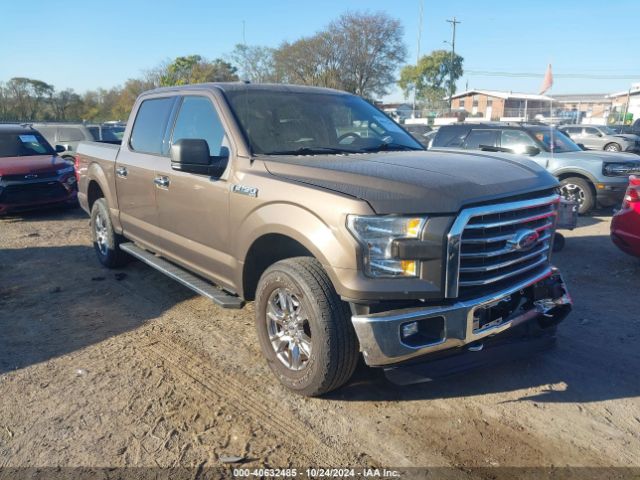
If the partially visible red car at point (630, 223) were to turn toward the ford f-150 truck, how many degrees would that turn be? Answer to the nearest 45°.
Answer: approximately 135° to its right

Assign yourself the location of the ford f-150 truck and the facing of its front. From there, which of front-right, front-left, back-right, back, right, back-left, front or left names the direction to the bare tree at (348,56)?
back-left

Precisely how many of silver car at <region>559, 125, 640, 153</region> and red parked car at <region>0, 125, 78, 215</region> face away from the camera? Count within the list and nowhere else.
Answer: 0

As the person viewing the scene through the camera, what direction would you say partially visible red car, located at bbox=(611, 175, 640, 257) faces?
facing away from the viewer and to the right of the viewer

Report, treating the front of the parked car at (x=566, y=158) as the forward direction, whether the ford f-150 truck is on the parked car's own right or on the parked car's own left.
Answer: on the parked car's own right

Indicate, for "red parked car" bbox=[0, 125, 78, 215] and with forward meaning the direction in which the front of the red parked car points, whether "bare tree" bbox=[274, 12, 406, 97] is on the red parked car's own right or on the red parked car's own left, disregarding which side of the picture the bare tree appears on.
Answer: on the red parked car's own left

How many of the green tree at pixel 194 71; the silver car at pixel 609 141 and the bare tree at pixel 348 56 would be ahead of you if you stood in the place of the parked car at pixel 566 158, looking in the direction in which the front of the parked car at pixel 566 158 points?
0

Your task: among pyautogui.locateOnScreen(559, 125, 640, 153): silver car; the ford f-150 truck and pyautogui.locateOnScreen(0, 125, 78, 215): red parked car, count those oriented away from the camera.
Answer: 0

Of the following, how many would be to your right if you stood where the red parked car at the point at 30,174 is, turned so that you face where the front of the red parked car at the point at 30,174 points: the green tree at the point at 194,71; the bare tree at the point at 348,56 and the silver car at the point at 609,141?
0

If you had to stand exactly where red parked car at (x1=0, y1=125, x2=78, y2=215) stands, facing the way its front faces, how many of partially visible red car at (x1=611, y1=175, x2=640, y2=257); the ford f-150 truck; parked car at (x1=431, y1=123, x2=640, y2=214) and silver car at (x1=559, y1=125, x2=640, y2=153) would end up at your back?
0

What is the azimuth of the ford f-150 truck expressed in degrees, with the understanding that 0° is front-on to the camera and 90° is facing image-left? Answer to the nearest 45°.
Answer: approximately 315°

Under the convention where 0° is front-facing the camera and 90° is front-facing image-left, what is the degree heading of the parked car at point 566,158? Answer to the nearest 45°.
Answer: approximately 315°

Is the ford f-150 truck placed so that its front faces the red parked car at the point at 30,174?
no
